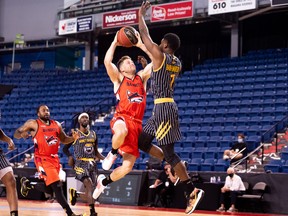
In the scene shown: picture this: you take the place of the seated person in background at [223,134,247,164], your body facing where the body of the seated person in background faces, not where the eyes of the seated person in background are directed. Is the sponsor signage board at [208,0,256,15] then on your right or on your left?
on your right

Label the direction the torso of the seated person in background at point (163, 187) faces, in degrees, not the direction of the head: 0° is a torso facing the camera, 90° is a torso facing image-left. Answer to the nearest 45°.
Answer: approximately 45°

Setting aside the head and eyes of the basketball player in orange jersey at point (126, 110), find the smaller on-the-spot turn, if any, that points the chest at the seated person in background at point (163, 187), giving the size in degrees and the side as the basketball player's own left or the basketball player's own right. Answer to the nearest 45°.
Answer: approximately 135° to the basketball player's own left

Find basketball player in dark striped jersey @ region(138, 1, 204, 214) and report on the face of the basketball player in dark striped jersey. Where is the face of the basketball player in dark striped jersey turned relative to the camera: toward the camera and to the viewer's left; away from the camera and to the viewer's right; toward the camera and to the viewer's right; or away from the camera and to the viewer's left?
away from the camera and to the viewer's left

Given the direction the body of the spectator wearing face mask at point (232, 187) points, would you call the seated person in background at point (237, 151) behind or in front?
behind

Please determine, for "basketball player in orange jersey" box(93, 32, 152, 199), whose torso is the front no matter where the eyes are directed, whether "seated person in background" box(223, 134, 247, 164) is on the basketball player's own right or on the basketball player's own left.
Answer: on the basketball player's own left

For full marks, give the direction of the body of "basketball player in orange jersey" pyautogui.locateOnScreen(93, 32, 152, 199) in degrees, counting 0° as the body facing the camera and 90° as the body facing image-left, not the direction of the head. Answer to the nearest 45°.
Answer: approximately 315°

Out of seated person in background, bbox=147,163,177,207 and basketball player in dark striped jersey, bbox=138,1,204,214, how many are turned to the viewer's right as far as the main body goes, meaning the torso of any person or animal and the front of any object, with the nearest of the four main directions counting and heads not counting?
0
